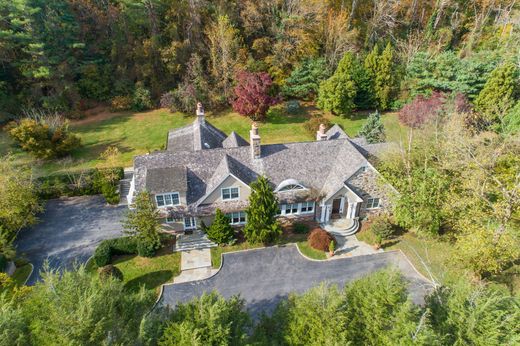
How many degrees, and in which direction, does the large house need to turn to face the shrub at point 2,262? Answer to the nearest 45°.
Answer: approximately 90° to its right

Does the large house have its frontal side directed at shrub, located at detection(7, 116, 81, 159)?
no

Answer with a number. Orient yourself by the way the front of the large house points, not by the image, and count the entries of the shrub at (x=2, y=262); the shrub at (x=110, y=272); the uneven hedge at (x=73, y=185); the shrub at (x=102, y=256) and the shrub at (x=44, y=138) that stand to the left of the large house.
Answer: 0

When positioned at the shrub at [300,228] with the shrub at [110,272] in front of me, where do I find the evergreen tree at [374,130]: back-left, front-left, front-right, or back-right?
back-right

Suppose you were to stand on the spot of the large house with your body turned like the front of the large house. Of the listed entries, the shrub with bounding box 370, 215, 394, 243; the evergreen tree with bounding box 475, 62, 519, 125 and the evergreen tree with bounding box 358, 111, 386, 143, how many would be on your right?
0

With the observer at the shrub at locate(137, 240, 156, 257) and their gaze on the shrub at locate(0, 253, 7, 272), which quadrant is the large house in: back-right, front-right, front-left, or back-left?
back-right

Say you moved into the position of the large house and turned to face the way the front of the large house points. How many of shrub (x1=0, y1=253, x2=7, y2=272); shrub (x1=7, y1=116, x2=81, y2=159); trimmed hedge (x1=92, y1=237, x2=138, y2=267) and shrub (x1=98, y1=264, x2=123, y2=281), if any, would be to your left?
0

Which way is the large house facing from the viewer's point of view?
toward the camera

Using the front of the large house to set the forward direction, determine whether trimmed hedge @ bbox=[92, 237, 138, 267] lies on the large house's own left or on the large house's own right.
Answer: on the large house's own right

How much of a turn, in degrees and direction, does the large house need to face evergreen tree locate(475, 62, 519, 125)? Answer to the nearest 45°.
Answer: approximately 135° to its left

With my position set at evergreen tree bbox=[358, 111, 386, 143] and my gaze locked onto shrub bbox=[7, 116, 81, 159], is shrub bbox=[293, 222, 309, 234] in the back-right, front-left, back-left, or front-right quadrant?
front-left

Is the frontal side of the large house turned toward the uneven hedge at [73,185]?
no

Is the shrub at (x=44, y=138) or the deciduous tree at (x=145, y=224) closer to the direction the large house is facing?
the deciduous tree

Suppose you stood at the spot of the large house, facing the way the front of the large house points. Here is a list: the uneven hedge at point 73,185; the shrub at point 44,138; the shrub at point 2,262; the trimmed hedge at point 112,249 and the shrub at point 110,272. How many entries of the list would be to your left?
0

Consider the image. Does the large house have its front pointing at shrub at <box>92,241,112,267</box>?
no

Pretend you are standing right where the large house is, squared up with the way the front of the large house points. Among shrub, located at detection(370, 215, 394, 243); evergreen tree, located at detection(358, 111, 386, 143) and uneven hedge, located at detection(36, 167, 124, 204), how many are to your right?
1

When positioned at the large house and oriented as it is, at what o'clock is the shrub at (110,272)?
The shrub is roughly at 2 o'clock from the large house.

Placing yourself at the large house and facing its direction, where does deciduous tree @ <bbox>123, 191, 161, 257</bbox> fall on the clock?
The deciduous tree is roughly at 2 o'clock from the large house.

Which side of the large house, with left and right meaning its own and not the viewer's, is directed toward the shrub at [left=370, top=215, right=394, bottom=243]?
left

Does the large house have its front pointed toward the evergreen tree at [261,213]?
yes

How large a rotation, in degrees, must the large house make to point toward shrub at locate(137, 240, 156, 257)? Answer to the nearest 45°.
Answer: approximately 45° to its right
